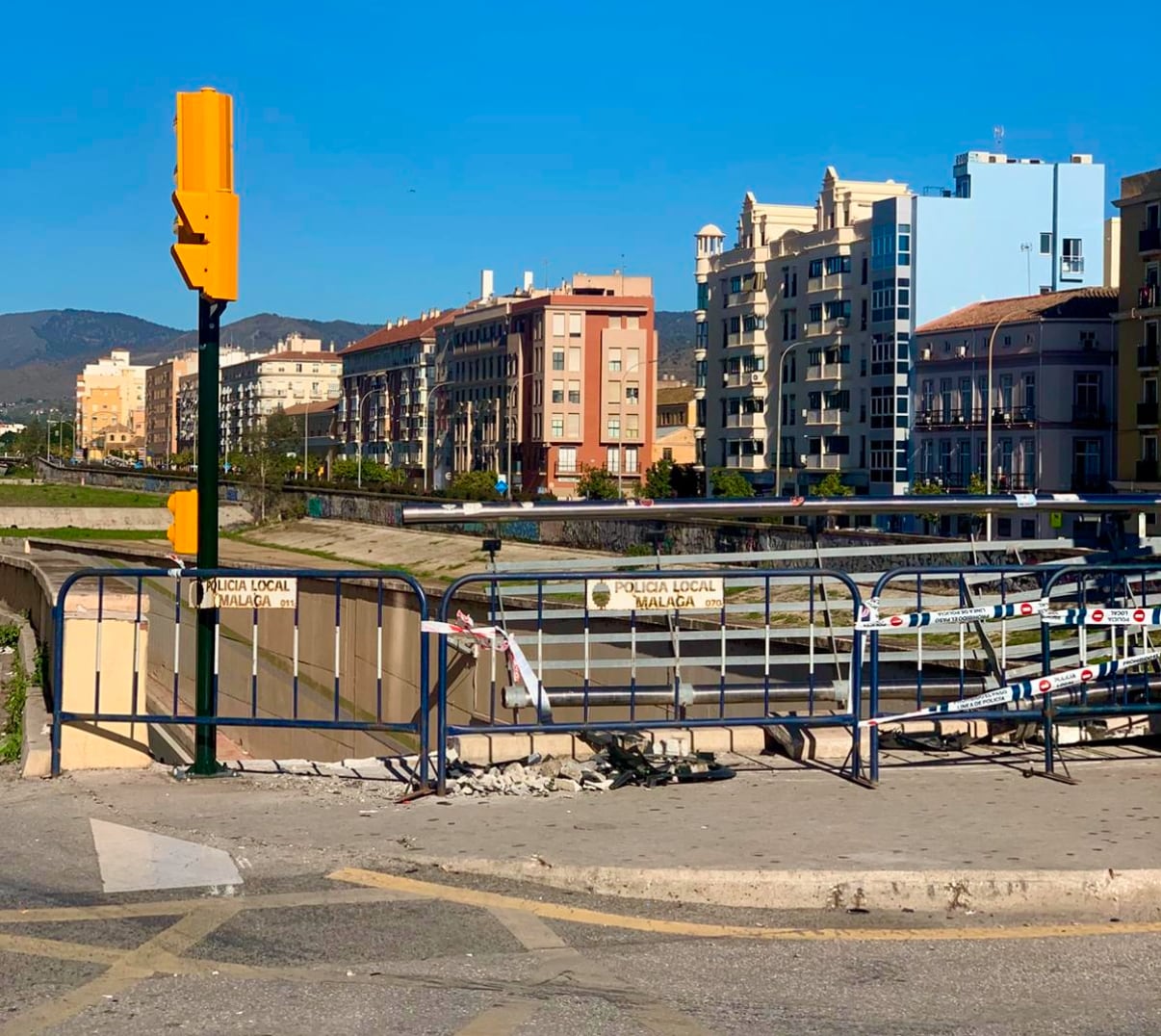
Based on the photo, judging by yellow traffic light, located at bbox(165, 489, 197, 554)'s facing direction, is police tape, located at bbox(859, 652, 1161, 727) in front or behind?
behind

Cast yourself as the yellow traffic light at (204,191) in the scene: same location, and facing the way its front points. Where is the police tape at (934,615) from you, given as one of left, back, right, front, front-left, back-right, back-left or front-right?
back

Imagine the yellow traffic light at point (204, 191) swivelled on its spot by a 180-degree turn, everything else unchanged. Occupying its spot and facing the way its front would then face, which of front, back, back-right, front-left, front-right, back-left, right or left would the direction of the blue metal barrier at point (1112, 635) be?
front

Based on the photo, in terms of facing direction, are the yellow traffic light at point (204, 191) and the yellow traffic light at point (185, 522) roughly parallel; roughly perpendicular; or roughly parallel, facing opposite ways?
roughly parallel

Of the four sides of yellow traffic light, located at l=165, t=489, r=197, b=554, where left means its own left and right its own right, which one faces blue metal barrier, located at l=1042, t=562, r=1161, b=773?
back

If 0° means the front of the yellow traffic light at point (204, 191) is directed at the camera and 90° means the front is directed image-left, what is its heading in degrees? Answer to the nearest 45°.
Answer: approximately 90°

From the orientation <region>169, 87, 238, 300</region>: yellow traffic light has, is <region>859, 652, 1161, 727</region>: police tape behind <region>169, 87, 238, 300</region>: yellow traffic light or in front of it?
behind

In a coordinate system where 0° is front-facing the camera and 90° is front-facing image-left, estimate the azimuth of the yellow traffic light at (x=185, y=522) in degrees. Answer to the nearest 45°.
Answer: approximately 90°

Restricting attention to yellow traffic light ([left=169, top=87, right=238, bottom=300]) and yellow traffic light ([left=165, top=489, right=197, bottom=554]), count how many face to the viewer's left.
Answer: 2
